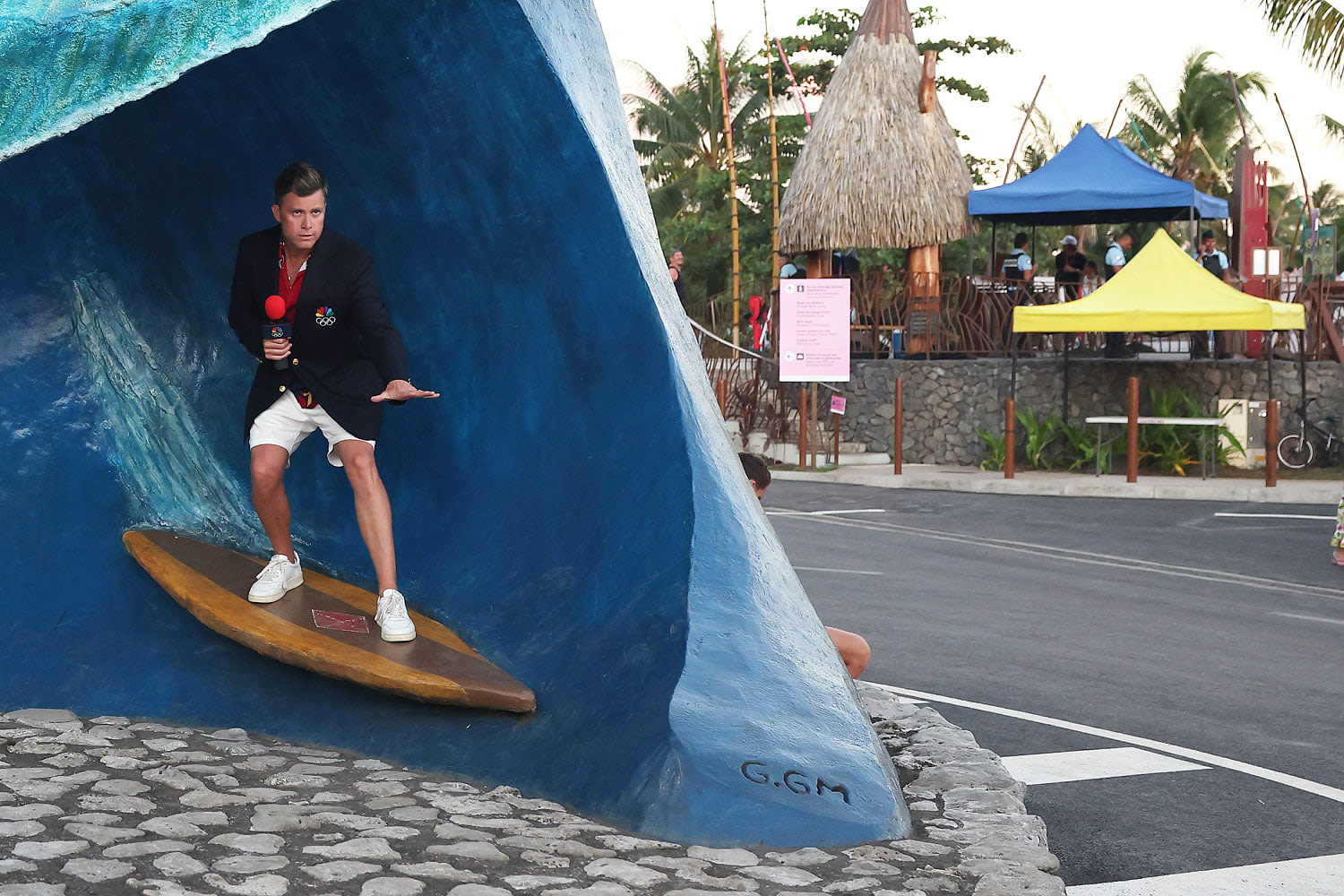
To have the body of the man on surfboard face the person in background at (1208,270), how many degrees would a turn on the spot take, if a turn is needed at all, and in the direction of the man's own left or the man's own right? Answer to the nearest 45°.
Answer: approximately 135° to the man's own left

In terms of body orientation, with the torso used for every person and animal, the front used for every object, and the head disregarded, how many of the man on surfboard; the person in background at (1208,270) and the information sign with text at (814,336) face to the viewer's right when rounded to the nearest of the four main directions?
0

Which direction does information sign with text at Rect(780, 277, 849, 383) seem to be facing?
toward the camera

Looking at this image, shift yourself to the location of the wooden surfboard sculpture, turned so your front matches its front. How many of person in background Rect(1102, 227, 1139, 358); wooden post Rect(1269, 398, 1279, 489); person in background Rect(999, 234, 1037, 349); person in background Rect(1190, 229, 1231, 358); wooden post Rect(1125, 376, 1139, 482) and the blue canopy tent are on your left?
6

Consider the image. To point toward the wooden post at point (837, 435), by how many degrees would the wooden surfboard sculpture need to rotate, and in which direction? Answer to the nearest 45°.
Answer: approximately 90° to its left

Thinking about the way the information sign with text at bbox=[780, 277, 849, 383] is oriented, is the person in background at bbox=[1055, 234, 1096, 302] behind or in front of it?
behind

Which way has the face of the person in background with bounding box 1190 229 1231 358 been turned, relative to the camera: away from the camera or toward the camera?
toward the camera

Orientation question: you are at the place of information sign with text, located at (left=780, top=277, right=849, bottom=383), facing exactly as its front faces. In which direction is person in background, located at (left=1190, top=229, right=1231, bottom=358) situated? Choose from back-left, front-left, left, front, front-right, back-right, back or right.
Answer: back-left

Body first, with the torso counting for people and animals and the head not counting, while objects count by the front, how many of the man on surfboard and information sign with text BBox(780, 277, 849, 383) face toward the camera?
2

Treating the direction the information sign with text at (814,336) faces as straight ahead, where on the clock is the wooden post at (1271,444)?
The wooden post is roughly at 9 o'clock from the information sign with text.
